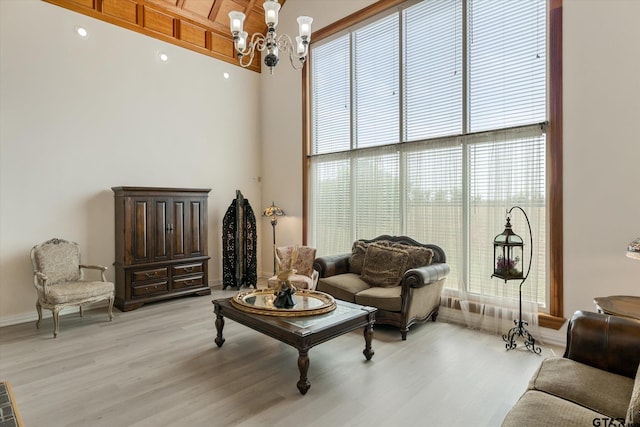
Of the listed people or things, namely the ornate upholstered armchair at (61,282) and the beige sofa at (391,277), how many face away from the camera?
0

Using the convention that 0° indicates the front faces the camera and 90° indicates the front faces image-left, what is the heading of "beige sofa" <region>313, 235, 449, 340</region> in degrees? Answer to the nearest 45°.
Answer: approximately 45°

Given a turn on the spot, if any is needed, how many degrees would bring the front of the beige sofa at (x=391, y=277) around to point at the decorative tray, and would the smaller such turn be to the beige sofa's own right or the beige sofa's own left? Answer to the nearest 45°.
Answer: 0° — it already faces it

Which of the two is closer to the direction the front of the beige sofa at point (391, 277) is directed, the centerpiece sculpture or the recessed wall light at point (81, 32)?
the centerpiece sculpture

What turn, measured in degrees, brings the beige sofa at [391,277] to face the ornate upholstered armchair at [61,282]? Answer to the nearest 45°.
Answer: approximately 45° to its right

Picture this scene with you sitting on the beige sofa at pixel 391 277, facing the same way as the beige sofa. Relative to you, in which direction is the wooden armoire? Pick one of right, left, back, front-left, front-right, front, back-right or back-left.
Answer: front-right

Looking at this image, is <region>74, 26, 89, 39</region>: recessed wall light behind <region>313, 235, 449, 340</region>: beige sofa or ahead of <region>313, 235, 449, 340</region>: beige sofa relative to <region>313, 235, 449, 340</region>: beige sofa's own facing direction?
ahead

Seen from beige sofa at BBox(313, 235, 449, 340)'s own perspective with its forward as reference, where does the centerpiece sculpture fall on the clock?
The centerpiece sculpture is roughly at 12 o'clock from the beige sofa.

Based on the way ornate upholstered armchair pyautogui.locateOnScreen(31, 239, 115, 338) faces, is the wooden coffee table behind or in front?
in front
